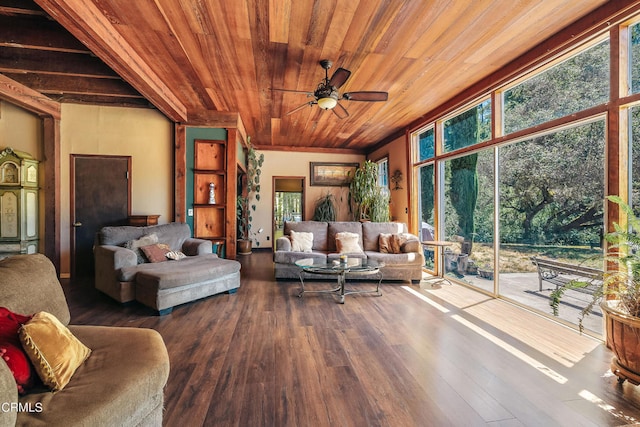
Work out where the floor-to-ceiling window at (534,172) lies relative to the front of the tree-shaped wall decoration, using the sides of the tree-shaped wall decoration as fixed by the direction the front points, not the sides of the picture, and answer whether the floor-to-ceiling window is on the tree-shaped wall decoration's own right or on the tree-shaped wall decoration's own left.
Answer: on the tree-shaped wall decoration's own left

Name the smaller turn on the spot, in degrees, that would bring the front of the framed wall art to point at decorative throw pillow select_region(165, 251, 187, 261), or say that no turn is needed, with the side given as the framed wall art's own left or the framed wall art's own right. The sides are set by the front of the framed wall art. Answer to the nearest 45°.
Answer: approximately 45° to the framed wall art's own right

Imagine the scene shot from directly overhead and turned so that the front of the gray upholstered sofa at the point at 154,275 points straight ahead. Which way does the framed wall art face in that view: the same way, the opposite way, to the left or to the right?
to the right

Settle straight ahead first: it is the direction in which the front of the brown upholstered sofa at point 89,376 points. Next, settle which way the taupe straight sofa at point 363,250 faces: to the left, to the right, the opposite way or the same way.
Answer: to the right

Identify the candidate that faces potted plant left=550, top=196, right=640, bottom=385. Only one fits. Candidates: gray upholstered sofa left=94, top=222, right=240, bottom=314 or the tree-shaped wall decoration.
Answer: the gray upholstered sofa

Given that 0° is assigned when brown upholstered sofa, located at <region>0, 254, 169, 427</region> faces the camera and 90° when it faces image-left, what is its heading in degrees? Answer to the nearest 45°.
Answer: approximately 315°

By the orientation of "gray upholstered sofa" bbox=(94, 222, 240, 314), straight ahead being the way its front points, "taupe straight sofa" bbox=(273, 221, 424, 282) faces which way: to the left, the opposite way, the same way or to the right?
to the right

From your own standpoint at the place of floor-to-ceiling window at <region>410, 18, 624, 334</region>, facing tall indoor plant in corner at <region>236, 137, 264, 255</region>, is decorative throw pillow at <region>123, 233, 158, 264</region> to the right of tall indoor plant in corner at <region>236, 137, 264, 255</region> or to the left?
left

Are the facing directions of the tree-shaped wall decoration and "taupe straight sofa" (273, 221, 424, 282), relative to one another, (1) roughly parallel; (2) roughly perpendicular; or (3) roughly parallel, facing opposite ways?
roughly perpendicular

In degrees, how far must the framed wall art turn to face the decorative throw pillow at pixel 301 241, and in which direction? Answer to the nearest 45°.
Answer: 0° — it already faces it

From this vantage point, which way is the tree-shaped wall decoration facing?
to the viewer's left

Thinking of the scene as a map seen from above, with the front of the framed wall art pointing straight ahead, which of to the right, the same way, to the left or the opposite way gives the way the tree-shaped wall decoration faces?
to the right

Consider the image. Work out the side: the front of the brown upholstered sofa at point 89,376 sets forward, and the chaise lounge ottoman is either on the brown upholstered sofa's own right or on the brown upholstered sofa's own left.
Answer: on the brown upholstered sofa's own left
